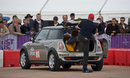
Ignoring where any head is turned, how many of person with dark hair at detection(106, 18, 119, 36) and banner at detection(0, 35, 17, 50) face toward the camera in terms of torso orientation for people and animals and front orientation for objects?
2

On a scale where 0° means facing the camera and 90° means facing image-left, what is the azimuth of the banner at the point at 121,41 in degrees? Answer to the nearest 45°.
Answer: approximately 0°

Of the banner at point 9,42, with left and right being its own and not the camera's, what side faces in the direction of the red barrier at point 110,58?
left

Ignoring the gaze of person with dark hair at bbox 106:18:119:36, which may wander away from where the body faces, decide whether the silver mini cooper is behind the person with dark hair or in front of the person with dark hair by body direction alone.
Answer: in front
